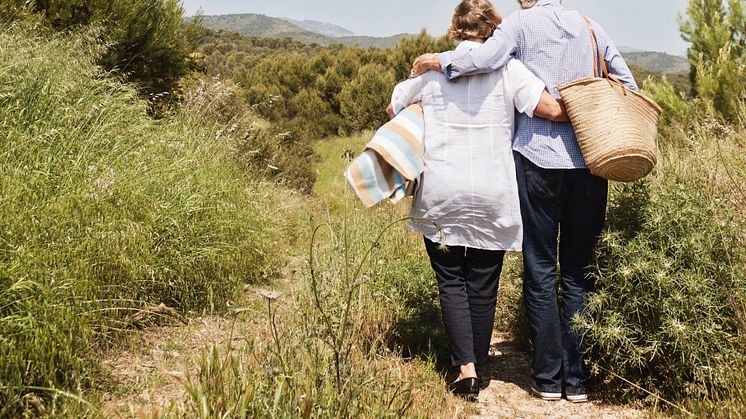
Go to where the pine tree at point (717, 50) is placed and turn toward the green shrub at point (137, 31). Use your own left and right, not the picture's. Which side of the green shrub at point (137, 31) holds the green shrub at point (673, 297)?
left

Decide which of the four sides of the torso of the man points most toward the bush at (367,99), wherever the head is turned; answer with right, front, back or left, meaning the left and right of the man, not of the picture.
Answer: front

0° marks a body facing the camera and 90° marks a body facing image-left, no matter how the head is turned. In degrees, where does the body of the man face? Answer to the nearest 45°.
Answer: approximately 180°

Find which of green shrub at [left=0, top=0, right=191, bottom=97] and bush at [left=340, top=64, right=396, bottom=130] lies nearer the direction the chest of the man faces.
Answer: the bush

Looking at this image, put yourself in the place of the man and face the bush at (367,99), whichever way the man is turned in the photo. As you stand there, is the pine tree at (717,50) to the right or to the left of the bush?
right

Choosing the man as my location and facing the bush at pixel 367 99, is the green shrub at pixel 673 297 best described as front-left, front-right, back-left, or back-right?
back-right

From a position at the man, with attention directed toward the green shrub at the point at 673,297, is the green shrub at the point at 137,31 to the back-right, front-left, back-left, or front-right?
back-left

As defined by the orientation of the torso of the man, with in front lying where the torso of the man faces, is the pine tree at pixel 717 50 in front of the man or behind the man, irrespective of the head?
in front

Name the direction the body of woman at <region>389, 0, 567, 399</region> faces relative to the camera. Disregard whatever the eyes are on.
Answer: away from the camera

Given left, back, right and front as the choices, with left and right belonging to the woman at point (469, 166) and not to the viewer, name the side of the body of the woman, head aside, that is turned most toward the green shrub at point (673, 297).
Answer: right

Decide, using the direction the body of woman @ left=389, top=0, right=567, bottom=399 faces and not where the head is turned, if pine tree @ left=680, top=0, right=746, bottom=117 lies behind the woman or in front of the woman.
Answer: in front

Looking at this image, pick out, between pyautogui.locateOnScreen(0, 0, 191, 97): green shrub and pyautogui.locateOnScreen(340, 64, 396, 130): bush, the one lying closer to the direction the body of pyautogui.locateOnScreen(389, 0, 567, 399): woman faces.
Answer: the bush
